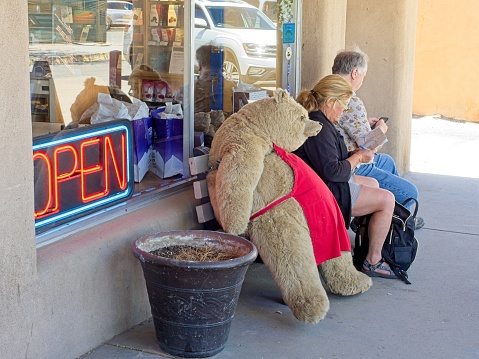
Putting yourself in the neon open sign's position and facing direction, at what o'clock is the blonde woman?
The blonde woman is roughly at 10 o'clock from the neon open sign.

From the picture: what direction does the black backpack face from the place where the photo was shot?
facing to the right of the viewer

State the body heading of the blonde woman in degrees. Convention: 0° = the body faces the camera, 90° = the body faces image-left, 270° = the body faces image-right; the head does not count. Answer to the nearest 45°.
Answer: approximately 270°

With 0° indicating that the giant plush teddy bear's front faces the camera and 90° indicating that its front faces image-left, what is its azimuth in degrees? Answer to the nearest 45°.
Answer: approximately 315°

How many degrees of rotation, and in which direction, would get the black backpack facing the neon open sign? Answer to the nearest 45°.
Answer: approximately 135° to its right

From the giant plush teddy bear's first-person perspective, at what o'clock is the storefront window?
The storefront window is roughly at 6 o'clock from the giant plush teddy bear.

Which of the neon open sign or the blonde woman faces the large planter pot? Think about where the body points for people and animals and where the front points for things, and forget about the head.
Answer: the neon open sign

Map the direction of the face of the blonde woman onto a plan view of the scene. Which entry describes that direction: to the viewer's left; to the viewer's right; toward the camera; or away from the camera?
to the viewer's right
